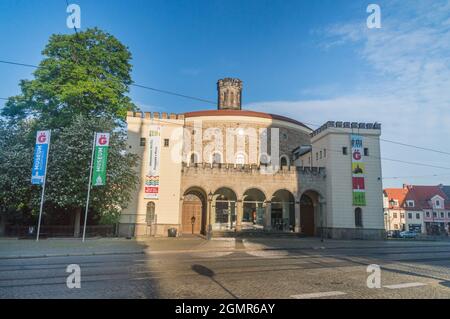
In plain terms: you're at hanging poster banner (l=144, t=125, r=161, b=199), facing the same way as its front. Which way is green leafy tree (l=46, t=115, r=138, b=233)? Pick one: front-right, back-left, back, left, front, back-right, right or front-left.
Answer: front-right

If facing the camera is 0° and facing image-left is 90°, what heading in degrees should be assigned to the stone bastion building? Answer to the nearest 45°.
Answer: approximately 0°

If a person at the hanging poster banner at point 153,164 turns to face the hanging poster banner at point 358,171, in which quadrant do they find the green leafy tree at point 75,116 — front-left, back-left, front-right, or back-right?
back-right

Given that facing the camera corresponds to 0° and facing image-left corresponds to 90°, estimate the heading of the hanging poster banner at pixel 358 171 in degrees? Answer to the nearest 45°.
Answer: approximately 0°

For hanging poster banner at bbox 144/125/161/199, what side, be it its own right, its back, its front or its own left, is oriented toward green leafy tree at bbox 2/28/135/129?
right

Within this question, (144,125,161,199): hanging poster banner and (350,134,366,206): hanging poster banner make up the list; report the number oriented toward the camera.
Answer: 2

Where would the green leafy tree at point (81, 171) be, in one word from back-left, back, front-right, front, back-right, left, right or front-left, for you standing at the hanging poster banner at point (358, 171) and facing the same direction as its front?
front-right

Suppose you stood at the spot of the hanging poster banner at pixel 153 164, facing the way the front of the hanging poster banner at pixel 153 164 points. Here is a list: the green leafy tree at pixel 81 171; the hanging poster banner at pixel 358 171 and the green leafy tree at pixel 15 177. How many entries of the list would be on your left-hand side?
1

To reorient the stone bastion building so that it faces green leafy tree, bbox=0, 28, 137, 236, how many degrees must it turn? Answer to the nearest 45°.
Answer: approximately 45° to its right
